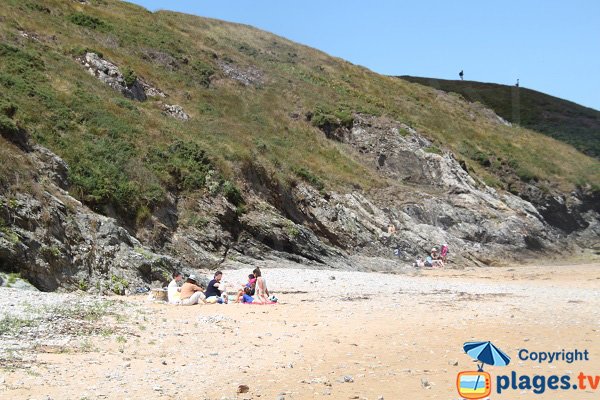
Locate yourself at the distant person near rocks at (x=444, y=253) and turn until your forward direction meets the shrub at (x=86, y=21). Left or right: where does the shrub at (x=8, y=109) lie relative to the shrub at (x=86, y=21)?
left

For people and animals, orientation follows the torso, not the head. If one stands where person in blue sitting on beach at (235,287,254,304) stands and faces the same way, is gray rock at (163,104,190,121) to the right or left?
on their right

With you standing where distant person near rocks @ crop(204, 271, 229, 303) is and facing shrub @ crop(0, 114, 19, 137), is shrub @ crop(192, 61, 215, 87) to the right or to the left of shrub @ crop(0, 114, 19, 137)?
right

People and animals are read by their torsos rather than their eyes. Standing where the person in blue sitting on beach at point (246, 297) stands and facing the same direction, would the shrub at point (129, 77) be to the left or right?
on their right
